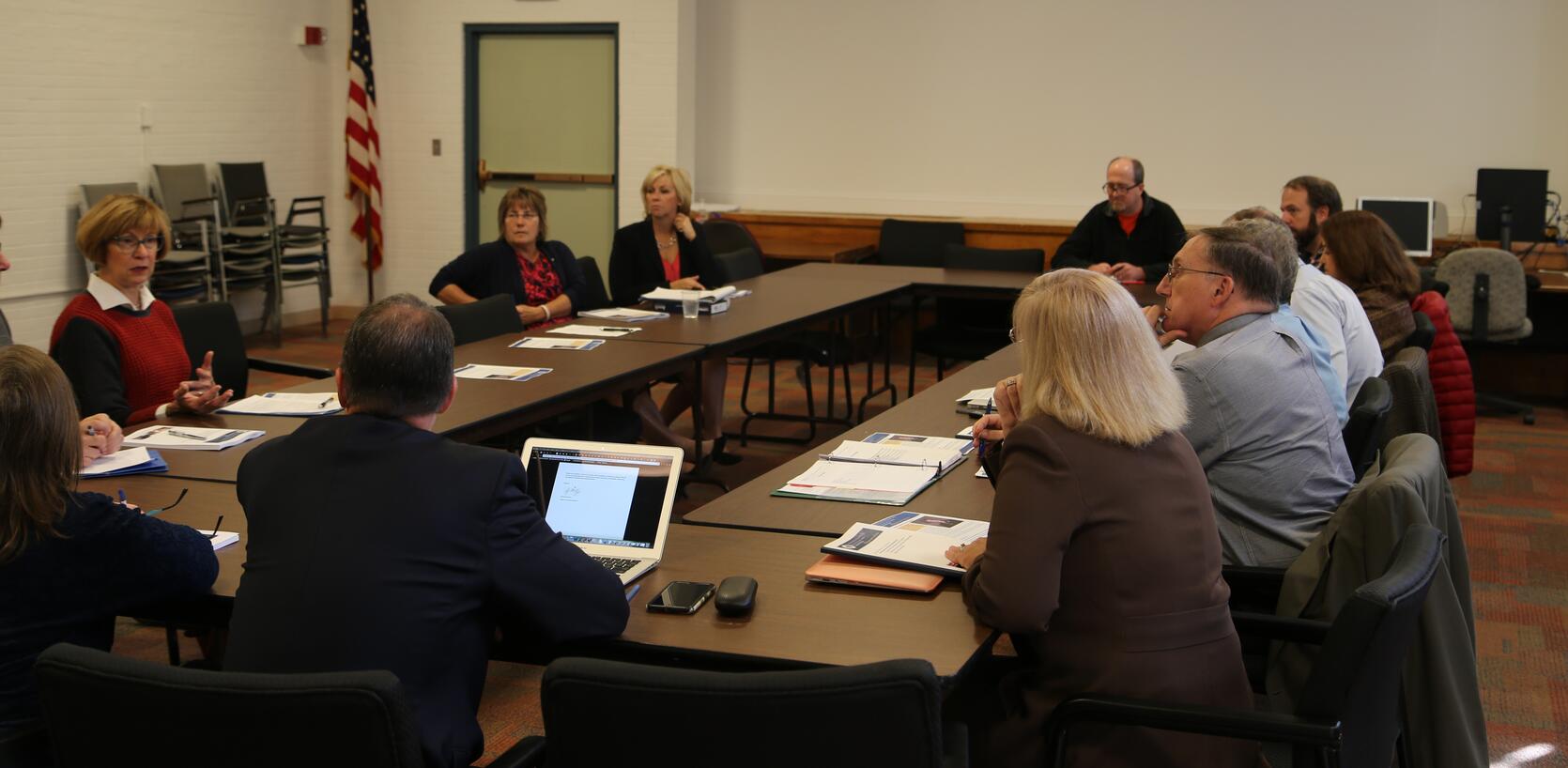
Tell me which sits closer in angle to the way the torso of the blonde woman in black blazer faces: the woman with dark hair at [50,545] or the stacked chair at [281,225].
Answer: the woman with dark hair

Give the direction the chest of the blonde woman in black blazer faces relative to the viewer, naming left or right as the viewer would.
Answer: facing the viewer and to the right of the viewer

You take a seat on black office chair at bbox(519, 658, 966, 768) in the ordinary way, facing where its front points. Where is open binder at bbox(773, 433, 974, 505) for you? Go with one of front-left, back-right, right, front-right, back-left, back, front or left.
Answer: front

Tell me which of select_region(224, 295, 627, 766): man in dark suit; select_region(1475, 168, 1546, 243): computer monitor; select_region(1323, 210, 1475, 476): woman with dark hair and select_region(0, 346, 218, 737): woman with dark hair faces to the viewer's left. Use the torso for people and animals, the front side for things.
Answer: select_region(1323, 210, 1475, 476): woman with dark hair

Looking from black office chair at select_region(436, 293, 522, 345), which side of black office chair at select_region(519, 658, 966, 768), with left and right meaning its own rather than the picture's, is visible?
front

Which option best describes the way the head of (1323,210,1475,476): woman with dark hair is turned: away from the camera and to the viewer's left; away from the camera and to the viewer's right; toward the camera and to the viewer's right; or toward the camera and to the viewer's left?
away from the camera and to the viewer's left

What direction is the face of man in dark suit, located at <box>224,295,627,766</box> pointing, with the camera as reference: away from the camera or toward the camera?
away from the camera

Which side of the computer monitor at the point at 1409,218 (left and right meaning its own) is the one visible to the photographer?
front

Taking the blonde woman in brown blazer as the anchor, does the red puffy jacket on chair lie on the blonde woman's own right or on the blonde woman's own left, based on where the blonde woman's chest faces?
on the blonde woman's own right

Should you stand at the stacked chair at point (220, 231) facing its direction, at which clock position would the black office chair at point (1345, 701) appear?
The black office chair is roughly at 1 o'clock from the stacked chair.

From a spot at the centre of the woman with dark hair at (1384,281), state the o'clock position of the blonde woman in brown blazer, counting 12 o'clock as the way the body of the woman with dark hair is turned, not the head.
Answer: The blonde woman in brown blazer is roughly at 9 o'clock from the woman with dark hair.

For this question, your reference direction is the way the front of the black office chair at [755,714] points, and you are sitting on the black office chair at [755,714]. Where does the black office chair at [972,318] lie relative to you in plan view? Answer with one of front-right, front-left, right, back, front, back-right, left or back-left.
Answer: front

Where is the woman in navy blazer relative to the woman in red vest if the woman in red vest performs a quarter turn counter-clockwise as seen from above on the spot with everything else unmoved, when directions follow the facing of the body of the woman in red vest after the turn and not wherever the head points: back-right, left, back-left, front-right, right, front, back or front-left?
front

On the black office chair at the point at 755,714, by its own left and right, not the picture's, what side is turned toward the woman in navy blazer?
front

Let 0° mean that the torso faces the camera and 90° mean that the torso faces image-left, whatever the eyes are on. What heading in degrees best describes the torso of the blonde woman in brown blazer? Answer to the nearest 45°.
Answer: approximately 135°

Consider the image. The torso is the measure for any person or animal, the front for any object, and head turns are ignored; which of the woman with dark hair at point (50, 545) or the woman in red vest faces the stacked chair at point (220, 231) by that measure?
the woman with dark hair
